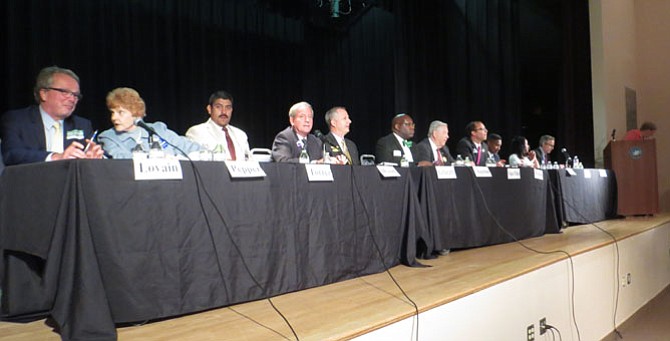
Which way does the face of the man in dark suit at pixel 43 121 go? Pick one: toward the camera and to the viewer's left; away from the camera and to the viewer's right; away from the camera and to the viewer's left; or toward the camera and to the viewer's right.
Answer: toward the camera and to the viewer's right

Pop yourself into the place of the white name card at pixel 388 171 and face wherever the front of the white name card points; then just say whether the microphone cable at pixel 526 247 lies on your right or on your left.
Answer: on your left

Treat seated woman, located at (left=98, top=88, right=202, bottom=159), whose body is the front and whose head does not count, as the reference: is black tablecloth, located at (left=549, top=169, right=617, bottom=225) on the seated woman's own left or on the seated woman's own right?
on the seated woman's own left

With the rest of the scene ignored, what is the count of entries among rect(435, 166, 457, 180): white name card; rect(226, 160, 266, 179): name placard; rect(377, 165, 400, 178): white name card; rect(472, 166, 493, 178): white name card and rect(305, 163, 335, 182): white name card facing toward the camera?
5

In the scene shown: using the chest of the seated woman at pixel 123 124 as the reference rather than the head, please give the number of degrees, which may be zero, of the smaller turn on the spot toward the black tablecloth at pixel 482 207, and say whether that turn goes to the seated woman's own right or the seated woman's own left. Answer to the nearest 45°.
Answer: approximately 45° to the seated woman's own left

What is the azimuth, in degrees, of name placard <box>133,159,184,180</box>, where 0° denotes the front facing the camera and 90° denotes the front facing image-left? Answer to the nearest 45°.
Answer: approximately 0°

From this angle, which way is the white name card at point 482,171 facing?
toward the camera

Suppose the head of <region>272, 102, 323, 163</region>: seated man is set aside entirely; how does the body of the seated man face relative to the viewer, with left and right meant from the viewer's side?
facing the viewer and to the right of the viewer

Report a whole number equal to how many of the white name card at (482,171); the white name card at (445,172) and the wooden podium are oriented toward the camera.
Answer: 3

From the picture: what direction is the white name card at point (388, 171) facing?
toward the camera

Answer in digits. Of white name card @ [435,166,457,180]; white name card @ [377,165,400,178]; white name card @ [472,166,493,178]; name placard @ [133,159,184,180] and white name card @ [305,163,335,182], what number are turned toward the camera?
5

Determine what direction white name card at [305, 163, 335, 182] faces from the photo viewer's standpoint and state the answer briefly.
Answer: facing the viewer

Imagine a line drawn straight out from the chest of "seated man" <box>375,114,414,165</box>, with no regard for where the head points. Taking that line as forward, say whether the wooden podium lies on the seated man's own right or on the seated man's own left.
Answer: on the seated man's own left

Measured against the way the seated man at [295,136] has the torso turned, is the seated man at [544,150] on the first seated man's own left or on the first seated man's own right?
on the first seated man's own left
